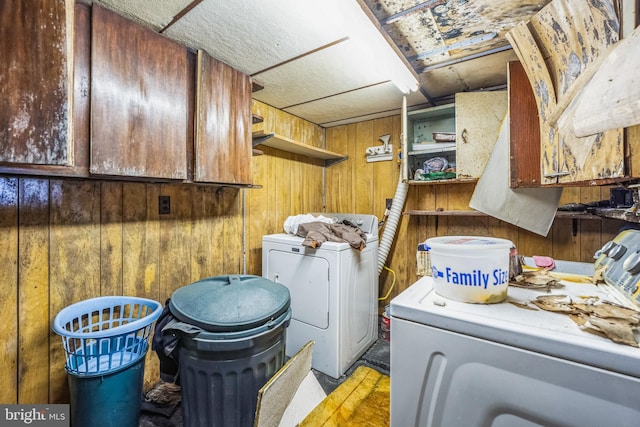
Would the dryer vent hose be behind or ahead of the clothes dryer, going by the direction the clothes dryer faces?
behind

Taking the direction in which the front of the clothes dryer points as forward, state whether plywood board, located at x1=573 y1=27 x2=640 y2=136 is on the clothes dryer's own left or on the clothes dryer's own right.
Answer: on the clothes dryer's own left

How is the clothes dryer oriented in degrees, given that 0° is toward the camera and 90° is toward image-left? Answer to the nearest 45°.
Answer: approximately 45°

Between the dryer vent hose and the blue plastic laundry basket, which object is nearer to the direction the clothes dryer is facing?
the blue plastic laundry basket
